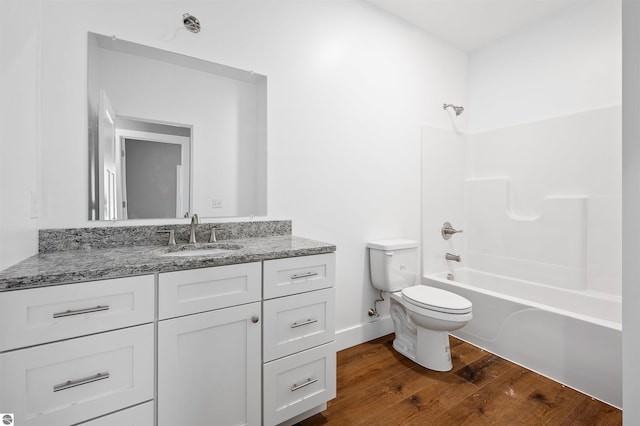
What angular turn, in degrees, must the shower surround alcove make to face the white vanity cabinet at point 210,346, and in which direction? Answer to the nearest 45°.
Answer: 0° — it already faces it

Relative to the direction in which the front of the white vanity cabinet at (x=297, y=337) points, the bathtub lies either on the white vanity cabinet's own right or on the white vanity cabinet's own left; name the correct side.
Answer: on the white vanity cabinet's own left

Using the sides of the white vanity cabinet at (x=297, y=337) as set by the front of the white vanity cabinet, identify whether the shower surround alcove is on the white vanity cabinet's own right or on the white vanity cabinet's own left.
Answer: on the white vanity cabinet's own left

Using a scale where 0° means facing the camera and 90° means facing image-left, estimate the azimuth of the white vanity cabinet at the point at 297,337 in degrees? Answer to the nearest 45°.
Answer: approximately 315°
